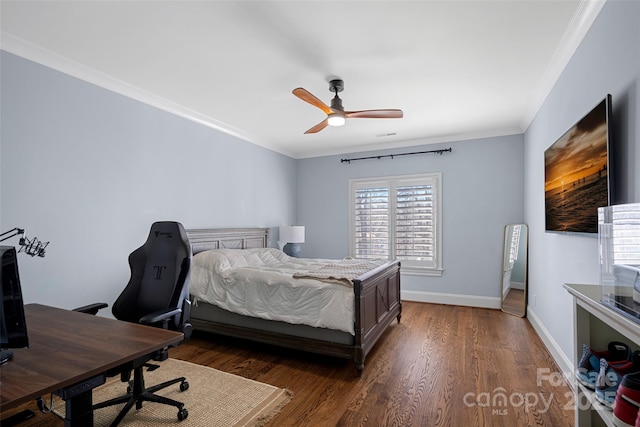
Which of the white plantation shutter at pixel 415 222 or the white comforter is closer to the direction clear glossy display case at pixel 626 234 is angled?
the white comforter

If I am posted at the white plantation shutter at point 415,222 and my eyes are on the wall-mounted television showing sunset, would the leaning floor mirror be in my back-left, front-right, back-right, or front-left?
front-left

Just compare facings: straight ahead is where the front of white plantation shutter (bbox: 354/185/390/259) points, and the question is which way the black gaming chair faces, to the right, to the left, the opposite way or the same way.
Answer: the same way

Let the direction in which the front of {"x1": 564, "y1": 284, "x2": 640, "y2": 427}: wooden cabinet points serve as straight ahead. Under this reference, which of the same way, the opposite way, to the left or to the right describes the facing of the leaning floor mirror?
the same way

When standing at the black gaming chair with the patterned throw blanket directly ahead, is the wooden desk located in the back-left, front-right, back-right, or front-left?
back-right

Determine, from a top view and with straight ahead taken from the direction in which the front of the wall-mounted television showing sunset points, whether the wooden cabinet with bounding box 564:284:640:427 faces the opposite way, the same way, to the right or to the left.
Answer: the same way

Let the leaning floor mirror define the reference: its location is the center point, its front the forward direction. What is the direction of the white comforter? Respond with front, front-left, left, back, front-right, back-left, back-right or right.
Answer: front

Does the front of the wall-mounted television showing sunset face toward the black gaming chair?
yes

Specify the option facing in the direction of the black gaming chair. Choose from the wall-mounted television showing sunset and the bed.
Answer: the wall-mounted television showing sunset

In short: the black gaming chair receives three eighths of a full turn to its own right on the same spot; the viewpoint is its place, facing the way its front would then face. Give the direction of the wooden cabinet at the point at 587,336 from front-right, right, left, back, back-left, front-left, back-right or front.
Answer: back-right

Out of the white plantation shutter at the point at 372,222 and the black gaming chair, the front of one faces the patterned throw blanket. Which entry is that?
the white plantation shutter

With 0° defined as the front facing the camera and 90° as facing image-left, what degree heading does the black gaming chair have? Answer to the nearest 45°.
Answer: approximately 45°

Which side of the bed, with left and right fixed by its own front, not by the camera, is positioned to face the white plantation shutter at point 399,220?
left

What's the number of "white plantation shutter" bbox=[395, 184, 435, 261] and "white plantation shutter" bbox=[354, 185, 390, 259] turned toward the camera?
2

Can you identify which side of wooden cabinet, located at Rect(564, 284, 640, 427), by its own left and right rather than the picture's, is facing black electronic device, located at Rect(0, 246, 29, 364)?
front

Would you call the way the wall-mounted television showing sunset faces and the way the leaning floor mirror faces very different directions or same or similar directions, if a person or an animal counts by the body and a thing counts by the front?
same or similar directions

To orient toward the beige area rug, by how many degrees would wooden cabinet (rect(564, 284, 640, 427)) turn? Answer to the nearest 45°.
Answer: approximately 45° to its right

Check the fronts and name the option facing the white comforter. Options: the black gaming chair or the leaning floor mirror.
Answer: the leaning floor mirror

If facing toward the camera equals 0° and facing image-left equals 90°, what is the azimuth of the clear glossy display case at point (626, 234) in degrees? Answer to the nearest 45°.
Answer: approximately 45°

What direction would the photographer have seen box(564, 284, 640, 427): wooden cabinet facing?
facing the viewer and to the left of the viewer
